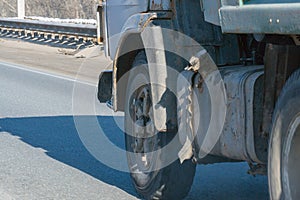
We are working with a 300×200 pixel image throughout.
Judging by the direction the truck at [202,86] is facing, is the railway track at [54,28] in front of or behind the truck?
in front

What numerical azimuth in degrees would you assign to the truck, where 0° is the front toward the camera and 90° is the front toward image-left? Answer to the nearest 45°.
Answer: approximately 135°
